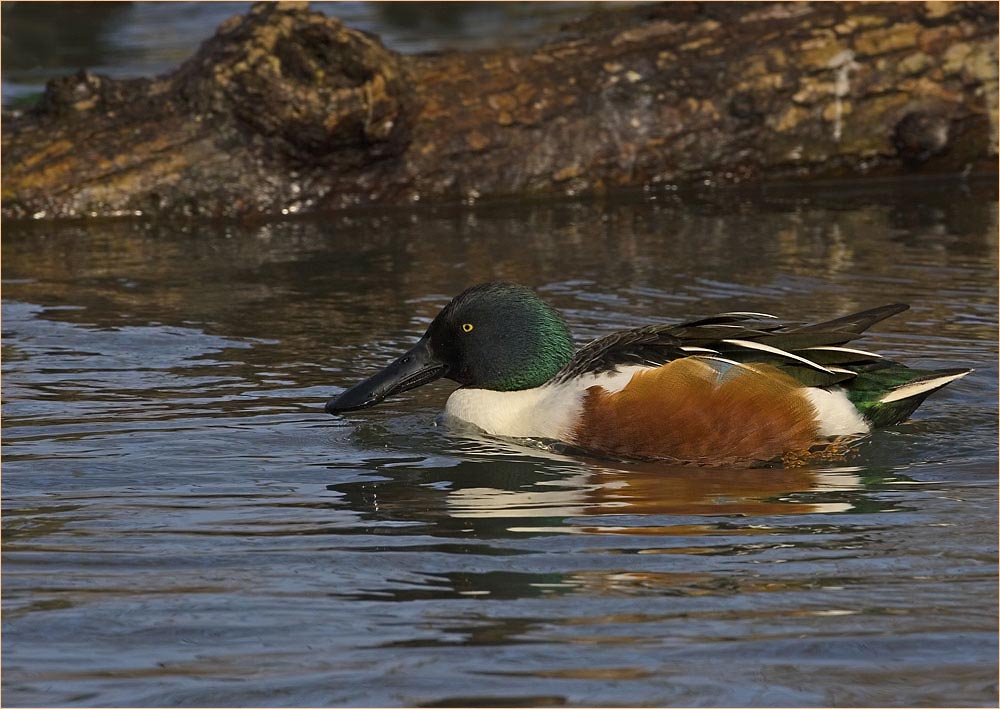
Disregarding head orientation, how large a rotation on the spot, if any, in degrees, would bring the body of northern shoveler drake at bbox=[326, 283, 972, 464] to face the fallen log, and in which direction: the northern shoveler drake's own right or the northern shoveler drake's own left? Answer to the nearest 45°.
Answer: approximately 90° to the northern shoveler drake's own right

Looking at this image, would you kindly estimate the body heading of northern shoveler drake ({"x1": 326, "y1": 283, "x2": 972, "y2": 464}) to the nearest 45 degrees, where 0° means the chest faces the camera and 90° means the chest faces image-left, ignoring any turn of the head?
approximately 90°
